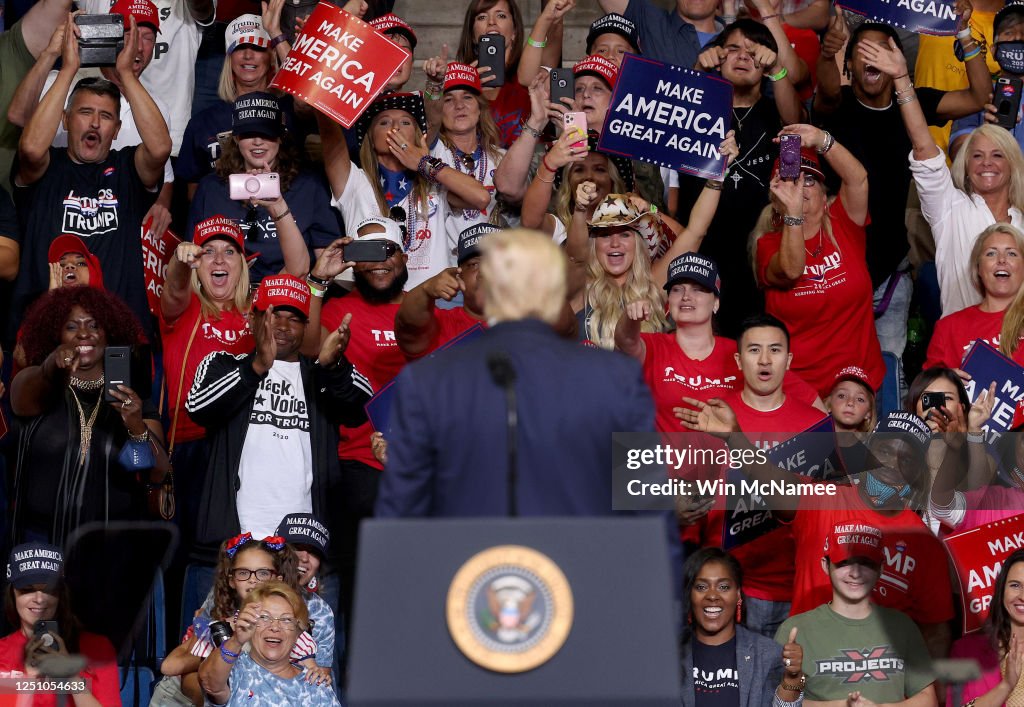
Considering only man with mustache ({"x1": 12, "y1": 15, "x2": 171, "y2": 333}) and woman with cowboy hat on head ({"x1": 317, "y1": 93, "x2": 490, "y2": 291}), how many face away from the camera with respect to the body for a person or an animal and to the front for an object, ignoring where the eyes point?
0

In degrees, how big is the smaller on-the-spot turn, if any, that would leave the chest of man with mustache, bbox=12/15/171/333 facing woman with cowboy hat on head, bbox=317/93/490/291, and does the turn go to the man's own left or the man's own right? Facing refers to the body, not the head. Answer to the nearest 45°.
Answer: approximately 90° to the man's own left

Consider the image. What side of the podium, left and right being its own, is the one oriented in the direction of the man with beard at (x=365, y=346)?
back

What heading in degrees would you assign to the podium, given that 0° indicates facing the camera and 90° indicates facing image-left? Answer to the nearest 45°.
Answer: approximately 0°

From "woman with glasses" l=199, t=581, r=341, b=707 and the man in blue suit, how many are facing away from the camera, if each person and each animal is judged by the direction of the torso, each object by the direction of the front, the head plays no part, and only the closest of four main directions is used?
1

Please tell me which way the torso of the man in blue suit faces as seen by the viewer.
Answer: away from the camera

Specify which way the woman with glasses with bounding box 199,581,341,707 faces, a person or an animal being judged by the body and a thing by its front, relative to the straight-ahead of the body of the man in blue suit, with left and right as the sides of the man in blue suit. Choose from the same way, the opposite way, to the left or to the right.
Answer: the opposite way

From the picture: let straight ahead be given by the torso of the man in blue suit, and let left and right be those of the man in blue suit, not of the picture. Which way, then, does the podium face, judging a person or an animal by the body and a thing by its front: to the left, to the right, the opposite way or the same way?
the opposite way

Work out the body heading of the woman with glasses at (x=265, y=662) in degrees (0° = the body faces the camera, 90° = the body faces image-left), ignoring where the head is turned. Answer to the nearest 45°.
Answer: approximately 0°

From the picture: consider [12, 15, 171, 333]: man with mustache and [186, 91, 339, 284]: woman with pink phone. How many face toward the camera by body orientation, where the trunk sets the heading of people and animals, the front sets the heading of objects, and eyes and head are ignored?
2

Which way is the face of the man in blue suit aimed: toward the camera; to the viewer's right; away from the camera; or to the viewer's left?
away from the camera

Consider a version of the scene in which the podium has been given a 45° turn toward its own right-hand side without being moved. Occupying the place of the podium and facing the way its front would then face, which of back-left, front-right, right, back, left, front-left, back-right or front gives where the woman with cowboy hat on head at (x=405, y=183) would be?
back-right

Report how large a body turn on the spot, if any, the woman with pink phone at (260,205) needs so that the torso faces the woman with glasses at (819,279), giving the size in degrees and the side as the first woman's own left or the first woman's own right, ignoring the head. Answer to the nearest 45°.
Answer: approximately 90° to the first woman's own left

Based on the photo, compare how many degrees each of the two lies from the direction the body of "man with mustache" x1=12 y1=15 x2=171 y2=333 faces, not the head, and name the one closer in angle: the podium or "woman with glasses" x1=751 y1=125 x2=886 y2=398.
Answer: the podium

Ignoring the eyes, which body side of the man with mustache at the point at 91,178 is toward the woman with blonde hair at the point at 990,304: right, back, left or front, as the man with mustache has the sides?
left
